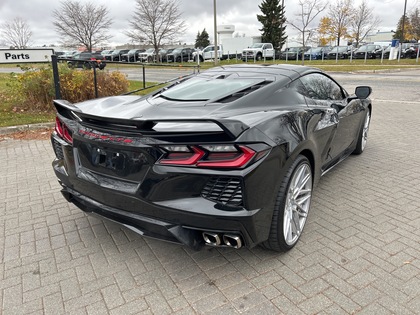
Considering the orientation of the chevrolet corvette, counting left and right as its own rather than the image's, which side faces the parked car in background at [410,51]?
front

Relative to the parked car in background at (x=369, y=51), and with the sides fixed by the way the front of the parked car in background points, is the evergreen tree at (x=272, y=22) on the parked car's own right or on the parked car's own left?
on the parked car's own right

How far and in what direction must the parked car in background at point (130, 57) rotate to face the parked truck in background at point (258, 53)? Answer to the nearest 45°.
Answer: approximately 90° to its left

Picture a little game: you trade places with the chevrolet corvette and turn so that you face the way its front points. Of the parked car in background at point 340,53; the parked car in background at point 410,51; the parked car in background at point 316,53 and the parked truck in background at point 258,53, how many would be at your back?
0

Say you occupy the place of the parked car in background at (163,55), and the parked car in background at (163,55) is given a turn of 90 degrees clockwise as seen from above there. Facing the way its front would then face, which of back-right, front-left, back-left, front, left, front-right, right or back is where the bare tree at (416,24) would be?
back-right

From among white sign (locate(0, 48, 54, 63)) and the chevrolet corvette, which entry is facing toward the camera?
the white sign

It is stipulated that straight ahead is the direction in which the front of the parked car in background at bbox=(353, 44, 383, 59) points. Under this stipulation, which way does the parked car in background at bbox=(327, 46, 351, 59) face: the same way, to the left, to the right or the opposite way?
the same way

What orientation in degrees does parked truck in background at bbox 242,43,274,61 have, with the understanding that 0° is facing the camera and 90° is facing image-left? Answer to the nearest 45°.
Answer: approximately 45°

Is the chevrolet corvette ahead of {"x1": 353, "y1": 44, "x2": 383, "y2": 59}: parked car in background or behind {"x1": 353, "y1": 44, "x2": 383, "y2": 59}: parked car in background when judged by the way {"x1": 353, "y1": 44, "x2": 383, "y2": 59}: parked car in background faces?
ahead

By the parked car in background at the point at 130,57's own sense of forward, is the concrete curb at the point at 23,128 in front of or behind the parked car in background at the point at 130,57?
in front

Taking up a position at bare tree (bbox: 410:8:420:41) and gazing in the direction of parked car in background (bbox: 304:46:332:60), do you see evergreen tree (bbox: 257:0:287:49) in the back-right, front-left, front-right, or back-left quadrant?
front-right

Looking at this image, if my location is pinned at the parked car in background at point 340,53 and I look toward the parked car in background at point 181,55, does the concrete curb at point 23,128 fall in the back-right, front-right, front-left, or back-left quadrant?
front-left

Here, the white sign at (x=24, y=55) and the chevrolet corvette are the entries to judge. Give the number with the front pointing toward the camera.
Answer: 1

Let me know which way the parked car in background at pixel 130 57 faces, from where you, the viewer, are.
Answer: facing the viewer and to the left of the viewer

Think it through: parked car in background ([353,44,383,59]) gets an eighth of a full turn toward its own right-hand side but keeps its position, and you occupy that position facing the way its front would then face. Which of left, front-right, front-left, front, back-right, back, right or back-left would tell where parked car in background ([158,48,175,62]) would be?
front

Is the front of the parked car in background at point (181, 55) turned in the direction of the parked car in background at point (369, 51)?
no

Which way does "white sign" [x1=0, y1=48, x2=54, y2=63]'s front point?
toward the camera

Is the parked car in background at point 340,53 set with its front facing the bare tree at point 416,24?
no

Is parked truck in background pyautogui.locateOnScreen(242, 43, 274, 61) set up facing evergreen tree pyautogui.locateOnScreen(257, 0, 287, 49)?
no

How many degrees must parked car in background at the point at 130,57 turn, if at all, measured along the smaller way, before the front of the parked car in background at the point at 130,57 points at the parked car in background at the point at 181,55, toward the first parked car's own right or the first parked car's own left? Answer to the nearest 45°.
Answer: approximately 90° to the first parked car's own left
